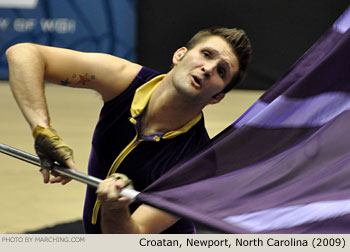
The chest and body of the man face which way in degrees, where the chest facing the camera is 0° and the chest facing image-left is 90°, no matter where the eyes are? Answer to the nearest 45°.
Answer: approximately 0°
